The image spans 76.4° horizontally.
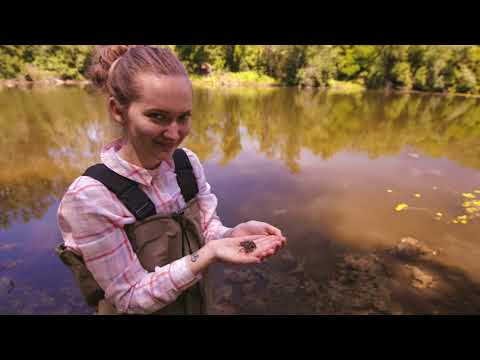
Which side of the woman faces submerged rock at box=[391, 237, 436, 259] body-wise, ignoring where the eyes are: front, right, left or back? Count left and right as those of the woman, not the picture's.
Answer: left

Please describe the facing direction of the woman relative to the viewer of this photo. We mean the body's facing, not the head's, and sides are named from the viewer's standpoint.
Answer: facing the viewer and to the right of the viewer

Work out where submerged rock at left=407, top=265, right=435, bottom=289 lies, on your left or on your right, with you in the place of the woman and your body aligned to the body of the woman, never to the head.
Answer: on your left

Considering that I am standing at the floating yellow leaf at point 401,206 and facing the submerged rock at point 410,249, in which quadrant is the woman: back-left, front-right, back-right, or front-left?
front-right

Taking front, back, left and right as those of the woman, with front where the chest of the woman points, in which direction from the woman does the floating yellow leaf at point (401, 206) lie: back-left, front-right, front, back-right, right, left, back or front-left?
left

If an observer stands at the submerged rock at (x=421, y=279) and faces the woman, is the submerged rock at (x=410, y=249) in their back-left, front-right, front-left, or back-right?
back-right

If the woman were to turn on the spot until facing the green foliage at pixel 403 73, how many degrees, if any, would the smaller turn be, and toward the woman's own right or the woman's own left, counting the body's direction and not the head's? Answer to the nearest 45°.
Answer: approximately 90° to the woman's own left
